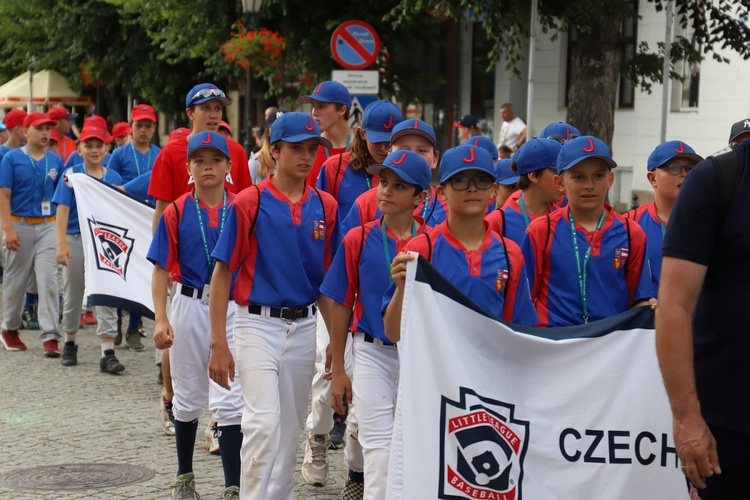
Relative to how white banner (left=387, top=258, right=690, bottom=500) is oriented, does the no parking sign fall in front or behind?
behind

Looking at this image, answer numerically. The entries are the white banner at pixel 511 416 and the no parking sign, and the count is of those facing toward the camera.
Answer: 2

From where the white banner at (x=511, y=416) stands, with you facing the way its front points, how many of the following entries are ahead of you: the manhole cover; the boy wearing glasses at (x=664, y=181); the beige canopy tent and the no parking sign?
0

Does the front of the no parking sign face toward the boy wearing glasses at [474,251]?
yes

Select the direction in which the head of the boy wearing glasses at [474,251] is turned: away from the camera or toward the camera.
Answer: toward the camera

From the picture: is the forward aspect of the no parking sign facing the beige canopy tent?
no

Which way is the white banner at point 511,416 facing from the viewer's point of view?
toward the camera

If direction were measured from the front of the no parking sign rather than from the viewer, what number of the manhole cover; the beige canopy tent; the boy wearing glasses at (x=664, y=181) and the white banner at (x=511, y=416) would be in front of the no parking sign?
3

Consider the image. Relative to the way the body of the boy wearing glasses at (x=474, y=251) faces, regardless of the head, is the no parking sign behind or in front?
behind

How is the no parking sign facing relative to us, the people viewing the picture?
facing the viewer

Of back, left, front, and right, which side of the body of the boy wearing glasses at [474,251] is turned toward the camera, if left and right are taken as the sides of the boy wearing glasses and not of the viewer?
front

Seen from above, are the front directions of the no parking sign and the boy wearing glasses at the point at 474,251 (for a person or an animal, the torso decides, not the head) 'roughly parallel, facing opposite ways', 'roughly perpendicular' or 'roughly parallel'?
roughly parallel

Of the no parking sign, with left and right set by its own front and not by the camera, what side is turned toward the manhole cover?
front

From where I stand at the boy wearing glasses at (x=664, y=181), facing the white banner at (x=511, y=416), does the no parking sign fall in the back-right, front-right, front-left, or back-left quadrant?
back-right

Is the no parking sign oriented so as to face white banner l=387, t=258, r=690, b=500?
yes

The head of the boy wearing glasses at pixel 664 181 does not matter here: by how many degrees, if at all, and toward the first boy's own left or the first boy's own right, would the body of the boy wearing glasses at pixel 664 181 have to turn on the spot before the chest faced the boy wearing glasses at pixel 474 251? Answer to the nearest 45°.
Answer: approximately 90° to the first boy's own right
